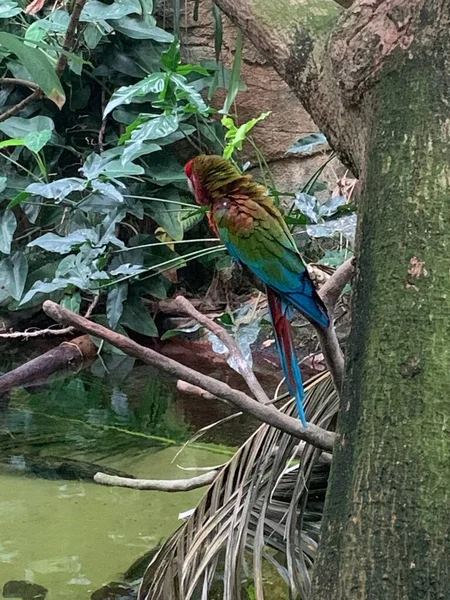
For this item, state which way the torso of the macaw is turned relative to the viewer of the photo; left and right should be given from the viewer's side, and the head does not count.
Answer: facing away from the viewer and to the left of the viewer

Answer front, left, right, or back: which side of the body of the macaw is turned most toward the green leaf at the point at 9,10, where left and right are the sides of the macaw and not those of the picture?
front

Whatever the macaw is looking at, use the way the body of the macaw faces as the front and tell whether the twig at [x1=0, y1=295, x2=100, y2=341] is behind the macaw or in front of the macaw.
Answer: in front

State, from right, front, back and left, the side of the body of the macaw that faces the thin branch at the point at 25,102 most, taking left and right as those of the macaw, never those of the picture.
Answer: front
